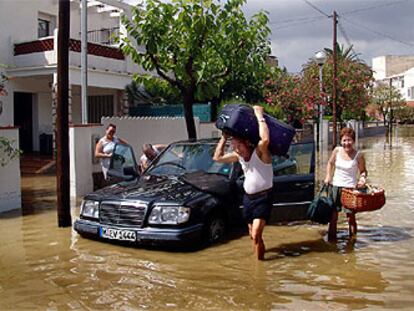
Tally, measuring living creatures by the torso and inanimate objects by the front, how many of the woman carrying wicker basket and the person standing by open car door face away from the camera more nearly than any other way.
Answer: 0

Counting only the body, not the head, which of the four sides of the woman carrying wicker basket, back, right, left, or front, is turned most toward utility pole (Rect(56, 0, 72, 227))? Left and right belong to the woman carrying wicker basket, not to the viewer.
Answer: right

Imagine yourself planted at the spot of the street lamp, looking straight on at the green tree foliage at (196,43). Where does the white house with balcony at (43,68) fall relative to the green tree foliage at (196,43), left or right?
right

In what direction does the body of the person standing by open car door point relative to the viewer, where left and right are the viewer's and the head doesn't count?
facing the viewer and to the right of the viewer

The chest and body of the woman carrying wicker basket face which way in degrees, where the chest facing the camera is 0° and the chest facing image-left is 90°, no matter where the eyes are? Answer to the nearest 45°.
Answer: approximately 0°

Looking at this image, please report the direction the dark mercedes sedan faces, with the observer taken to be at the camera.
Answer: facing the viewer and to the left of the viewer

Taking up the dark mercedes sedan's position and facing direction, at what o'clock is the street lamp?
The street lamp is roughly at 5 o'clock from the dark mercedes sedan.

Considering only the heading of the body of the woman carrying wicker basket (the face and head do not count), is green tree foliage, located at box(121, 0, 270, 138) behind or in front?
behind

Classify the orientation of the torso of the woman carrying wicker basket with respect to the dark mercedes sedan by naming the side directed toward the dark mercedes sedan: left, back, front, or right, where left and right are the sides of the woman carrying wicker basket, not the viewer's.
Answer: right
